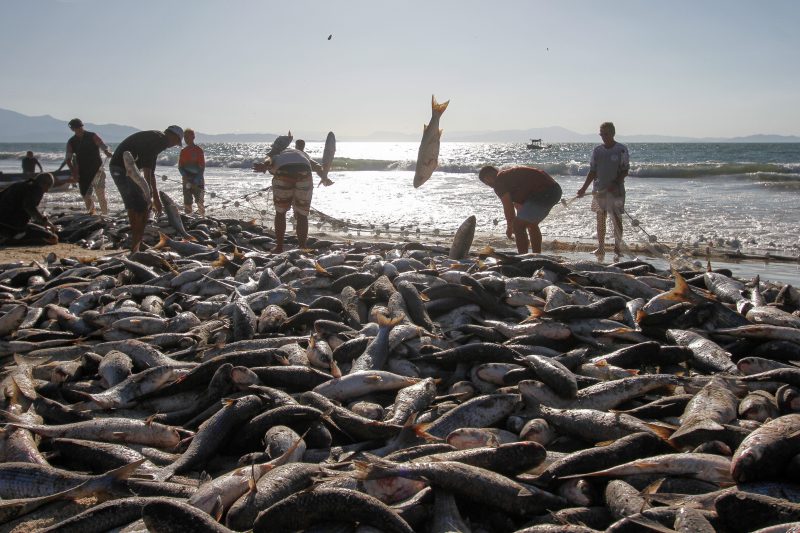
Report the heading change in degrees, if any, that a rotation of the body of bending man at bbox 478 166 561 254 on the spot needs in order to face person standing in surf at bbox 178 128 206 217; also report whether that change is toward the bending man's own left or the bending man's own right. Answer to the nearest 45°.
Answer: approximately 45° to the bending man's own right

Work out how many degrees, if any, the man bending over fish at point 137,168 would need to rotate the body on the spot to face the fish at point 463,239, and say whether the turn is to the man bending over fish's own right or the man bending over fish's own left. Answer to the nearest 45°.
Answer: approximately 45° to the man bending over fish's own right

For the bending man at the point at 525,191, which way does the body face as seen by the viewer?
to the viewer's left

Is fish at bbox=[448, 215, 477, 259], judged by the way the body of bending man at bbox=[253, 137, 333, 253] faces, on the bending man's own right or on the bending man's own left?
on the bending man's own right

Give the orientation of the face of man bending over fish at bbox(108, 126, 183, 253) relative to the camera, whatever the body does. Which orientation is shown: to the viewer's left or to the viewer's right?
to the viewer's right

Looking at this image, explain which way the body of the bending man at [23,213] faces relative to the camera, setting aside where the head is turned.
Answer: to the viewer's right
